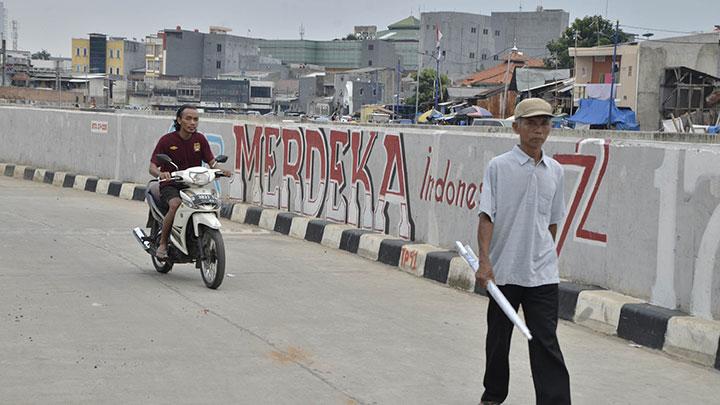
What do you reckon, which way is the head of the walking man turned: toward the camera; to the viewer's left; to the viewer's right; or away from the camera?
toward the camera

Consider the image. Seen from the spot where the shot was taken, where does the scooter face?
facing the viewer and to the right of the viewer

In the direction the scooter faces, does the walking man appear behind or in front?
in front

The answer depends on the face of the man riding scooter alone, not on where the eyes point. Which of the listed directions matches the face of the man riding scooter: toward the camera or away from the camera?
toward the camera

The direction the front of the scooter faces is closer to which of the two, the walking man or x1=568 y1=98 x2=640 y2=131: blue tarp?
the walking man

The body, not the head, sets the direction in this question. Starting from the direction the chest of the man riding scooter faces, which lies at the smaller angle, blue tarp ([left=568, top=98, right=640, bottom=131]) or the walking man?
the walking man

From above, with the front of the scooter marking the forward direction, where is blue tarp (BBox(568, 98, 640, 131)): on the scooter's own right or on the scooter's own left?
on the scooter's own left
